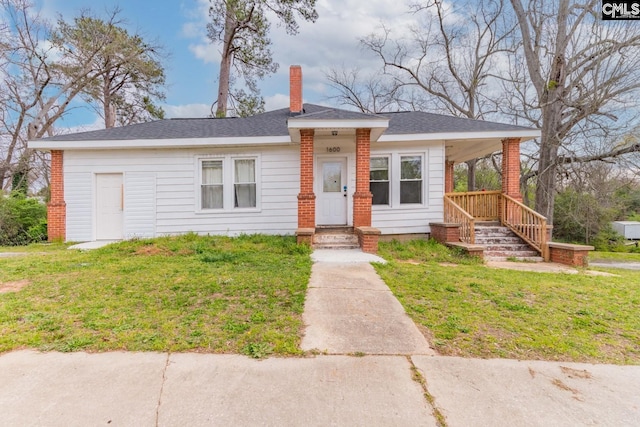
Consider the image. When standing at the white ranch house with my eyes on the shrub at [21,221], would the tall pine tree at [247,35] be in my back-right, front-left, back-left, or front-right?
front-right

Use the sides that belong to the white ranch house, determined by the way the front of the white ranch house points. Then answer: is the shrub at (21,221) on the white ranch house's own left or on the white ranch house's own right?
on the white ranch house's own right

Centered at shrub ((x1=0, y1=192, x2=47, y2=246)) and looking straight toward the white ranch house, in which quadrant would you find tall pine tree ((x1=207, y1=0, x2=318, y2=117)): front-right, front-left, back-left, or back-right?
front-left

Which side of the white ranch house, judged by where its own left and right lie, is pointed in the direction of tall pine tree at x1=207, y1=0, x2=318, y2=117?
back

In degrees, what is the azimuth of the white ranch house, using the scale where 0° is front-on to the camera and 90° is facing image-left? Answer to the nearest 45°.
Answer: approximately 0°

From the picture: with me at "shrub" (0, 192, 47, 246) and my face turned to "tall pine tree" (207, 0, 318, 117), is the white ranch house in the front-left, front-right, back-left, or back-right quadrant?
front-right
